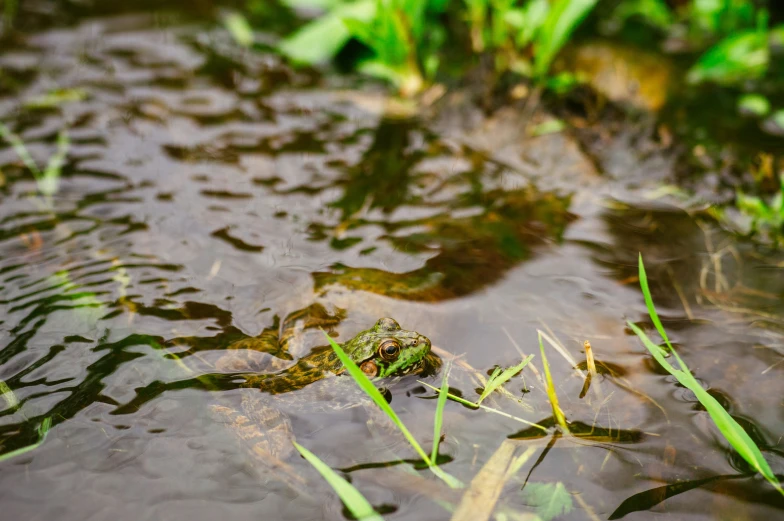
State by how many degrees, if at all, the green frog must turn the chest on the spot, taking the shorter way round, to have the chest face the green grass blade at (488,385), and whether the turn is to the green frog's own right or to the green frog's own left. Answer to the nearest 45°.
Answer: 0° — it already faces it

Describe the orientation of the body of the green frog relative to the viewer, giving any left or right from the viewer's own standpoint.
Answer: facing to the right of the viewer

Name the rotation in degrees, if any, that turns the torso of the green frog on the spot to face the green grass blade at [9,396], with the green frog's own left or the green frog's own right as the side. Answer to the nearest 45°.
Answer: approximately 180°

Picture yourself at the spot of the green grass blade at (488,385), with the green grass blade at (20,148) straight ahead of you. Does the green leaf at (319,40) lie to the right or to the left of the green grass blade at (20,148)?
right

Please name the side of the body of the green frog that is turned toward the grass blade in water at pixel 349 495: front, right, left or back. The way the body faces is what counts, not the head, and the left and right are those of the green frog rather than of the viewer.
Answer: right

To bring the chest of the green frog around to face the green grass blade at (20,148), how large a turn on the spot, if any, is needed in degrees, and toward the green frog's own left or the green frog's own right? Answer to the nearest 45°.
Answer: approximately 135° to the green frog's own left

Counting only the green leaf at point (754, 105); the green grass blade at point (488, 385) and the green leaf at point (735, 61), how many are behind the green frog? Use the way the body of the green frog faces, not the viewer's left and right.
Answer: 0

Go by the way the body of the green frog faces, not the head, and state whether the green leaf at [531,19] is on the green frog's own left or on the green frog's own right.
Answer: on the green frog's own left

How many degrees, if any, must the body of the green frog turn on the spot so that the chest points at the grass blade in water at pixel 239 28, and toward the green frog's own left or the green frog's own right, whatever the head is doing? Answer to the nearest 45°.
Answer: approximately 90° to the green frog's own left

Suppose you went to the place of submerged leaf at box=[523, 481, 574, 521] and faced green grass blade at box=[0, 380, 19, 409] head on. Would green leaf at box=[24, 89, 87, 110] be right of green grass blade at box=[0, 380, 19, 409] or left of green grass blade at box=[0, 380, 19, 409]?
right

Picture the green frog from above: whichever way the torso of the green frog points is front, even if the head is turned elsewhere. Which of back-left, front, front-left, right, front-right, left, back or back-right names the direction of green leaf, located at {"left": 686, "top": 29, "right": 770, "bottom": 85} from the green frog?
front-left

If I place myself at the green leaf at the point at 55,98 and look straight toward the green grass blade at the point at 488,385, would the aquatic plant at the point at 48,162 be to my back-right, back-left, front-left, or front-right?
front-right

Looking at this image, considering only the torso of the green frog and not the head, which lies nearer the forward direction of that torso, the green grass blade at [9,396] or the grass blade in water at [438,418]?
the grass blade in water

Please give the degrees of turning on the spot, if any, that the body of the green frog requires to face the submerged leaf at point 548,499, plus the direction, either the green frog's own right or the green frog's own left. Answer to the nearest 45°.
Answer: approximately 45° to the green frog's own right

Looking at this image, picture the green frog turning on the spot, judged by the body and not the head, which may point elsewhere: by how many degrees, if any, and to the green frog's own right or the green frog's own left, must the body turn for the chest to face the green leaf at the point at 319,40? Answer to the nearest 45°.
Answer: approximately 90° to the green frog's own left
